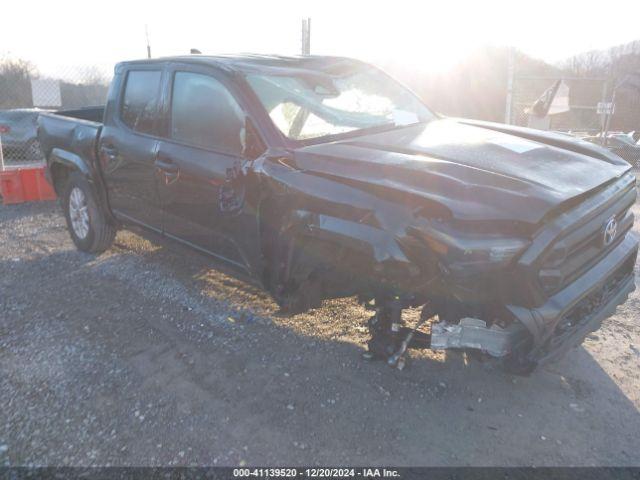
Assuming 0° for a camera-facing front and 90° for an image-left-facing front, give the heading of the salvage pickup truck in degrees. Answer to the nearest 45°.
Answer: approximately 315°

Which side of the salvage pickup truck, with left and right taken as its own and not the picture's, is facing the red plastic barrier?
back

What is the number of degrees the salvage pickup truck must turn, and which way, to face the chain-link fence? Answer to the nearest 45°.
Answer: approximately 180°

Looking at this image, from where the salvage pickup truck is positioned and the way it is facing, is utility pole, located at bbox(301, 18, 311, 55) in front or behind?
behind
